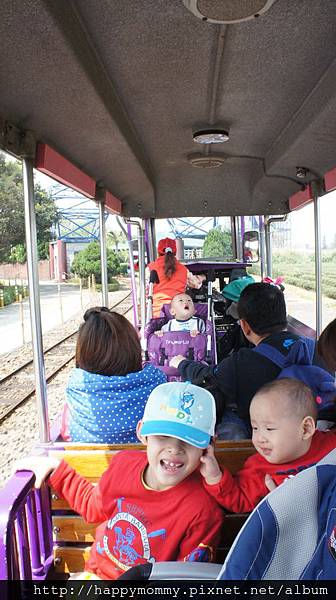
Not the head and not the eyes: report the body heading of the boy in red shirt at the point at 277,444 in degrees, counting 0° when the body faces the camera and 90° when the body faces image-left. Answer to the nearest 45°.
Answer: approximately 45°

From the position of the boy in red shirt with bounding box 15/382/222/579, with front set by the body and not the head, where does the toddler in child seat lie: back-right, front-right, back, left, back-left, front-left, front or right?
back

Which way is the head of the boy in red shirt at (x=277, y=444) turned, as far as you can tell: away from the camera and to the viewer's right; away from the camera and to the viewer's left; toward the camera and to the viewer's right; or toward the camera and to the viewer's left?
toward the camera and to the viewer's left

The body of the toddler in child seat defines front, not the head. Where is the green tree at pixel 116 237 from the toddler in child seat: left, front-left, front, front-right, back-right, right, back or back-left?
back

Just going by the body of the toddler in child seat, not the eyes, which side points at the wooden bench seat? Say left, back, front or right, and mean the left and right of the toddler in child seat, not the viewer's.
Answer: front

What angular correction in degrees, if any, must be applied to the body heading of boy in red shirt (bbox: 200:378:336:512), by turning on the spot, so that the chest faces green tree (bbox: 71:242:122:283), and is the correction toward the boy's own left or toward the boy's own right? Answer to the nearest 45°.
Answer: approximately 135° to the boy's own right

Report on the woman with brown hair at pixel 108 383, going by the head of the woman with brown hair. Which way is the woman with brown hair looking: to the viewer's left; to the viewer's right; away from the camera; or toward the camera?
away from the camera
